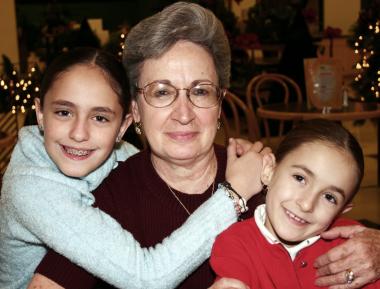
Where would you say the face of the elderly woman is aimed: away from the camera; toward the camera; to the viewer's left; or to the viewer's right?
toward the camera

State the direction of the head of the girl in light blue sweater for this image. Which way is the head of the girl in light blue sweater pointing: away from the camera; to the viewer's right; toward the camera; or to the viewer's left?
toward the camera

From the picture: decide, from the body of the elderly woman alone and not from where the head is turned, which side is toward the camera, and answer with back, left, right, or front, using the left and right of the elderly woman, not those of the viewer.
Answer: front

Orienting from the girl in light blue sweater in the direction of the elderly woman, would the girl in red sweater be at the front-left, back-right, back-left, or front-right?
front-right

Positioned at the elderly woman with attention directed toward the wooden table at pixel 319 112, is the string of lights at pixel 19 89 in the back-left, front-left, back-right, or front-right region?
front-left

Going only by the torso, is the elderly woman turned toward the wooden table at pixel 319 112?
no

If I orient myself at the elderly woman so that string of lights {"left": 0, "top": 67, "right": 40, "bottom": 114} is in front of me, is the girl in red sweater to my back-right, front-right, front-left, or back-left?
back-right

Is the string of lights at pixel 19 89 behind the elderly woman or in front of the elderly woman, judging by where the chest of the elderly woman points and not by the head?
behind
